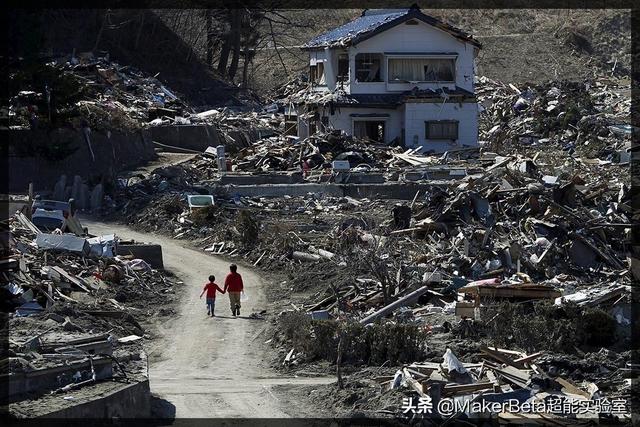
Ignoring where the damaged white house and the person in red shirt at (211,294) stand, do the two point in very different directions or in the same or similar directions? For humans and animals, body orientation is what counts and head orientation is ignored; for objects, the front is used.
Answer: very different directions

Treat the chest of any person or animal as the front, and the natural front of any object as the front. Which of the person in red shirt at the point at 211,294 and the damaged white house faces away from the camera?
the person in red shirt

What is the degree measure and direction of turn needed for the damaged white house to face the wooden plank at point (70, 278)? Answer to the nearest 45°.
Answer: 0° — it already faces it

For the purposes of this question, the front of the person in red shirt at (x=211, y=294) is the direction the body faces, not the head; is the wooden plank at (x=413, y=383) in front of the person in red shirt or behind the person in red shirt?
behind

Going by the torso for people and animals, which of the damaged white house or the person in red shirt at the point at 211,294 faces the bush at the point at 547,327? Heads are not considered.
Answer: the damaged white house

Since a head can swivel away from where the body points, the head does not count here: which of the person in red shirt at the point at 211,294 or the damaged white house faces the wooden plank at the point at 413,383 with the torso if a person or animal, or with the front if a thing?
the damaged white house

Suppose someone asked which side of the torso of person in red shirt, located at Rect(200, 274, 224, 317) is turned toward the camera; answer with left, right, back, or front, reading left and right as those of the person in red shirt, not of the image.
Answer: back

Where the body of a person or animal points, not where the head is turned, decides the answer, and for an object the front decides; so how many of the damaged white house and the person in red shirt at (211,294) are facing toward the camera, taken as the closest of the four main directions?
1

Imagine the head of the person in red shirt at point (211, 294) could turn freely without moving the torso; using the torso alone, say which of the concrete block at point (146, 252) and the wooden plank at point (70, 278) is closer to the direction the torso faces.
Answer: the concrete block

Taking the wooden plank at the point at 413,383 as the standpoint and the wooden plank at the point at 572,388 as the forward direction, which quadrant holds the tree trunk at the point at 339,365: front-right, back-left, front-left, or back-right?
back-left
